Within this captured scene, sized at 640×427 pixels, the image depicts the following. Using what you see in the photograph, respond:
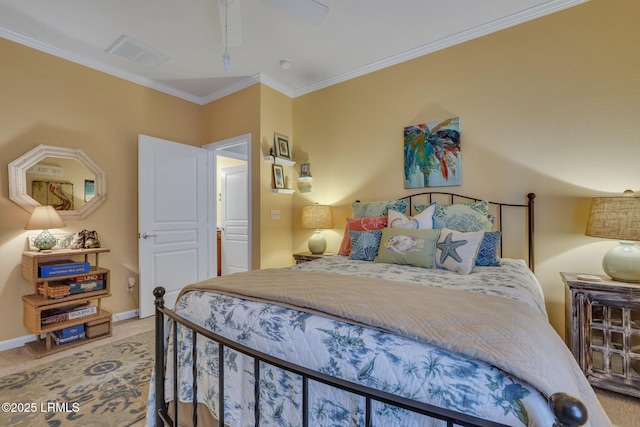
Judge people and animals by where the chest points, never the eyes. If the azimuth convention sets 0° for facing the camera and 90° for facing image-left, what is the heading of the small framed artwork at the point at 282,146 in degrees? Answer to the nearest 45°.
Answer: approximately 315°

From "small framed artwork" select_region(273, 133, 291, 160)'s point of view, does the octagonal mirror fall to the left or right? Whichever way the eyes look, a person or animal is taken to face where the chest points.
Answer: on its right

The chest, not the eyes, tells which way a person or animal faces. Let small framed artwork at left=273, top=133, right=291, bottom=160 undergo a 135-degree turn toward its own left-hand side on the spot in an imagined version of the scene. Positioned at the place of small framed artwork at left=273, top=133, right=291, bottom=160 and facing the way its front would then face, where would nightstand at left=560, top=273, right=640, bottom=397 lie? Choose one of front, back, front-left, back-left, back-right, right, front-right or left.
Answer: back-right

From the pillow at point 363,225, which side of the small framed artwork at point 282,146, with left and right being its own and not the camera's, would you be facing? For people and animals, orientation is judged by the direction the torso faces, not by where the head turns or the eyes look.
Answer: front

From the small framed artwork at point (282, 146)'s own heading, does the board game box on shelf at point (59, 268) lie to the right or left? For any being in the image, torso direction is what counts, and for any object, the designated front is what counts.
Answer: on its right

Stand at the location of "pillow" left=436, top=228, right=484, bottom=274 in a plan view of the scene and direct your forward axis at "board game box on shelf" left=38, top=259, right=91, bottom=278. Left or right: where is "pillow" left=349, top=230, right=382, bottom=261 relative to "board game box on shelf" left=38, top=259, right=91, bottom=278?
right

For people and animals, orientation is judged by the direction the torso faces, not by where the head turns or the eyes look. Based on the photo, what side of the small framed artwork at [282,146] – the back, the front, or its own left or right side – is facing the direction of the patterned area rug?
right

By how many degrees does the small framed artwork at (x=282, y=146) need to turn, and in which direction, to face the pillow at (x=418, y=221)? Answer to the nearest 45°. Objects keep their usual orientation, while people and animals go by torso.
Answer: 0° — it already faces it

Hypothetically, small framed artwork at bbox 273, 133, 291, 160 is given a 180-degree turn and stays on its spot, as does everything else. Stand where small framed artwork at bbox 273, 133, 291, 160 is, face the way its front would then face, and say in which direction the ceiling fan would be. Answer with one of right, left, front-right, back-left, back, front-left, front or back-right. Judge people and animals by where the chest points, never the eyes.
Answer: back-left

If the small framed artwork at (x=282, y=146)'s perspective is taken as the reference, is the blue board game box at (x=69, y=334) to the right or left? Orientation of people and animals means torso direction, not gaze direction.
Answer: on its right

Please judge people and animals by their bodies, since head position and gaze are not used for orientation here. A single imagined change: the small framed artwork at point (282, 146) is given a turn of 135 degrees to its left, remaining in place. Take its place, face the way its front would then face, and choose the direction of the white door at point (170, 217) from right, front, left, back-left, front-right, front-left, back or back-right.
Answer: left
